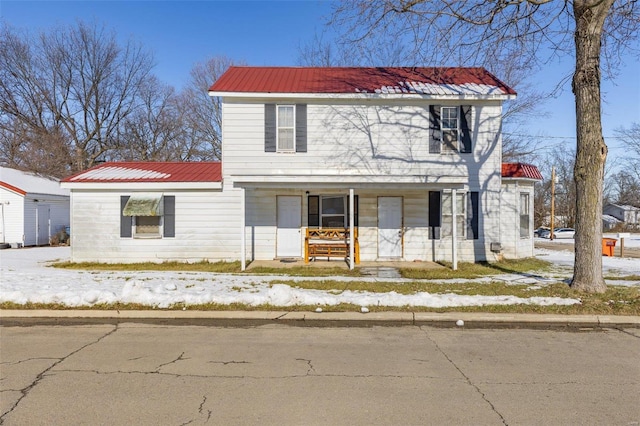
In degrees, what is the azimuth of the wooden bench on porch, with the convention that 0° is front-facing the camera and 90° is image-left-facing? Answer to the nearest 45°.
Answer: approximately 0°

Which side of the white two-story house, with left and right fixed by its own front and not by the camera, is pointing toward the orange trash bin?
left

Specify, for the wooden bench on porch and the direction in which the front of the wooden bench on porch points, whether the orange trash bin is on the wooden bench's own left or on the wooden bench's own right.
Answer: on the wooden bench's own left

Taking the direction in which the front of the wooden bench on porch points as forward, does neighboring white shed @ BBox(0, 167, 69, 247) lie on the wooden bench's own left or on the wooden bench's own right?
on the wooden bench's own right

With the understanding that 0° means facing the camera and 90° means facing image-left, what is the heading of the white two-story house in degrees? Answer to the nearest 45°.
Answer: approximately 0°

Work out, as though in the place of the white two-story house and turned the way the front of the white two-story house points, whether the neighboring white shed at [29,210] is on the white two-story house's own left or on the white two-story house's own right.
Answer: on the white two-story house's own right
